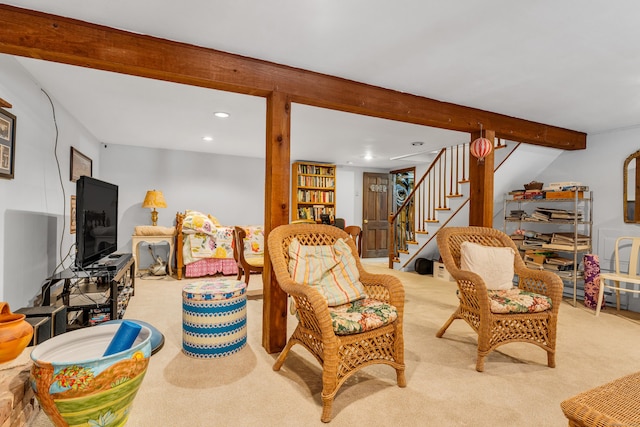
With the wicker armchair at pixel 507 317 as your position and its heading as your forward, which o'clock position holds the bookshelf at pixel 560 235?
The bookshelf is roughly at 8 o'clock from the wicker armchair.

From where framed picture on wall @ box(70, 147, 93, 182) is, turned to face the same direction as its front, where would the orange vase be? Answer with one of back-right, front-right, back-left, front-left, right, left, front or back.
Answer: right

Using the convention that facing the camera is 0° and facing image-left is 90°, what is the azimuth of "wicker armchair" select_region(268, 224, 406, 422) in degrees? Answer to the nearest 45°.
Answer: approximately 315°

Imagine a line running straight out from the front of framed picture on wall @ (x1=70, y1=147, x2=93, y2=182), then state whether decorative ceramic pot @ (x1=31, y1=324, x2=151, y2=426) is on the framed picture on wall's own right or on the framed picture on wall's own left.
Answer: on the framed picture on wall's own right

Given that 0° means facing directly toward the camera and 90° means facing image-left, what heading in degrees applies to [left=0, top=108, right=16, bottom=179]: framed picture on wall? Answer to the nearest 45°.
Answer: approximately 315°

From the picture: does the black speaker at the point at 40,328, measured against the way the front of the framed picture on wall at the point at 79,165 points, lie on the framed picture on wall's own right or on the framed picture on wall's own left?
on the framed picture on wall's own right

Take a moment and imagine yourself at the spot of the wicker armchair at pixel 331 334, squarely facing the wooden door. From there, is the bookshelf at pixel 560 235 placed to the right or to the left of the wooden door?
right

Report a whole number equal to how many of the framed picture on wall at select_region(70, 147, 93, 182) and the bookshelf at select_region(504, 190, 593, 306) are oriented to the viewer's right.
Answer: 1

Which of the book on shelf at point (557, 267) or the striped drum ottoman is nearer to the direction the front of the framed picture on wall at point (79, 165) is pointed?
the book on shelf

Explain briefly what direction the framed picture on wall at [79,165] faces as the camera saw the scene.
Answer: facing to the right of the viewer

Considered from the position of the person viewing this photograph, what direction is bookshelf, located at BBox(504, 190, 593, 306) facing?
facing the viewer and to the left of the viewer
